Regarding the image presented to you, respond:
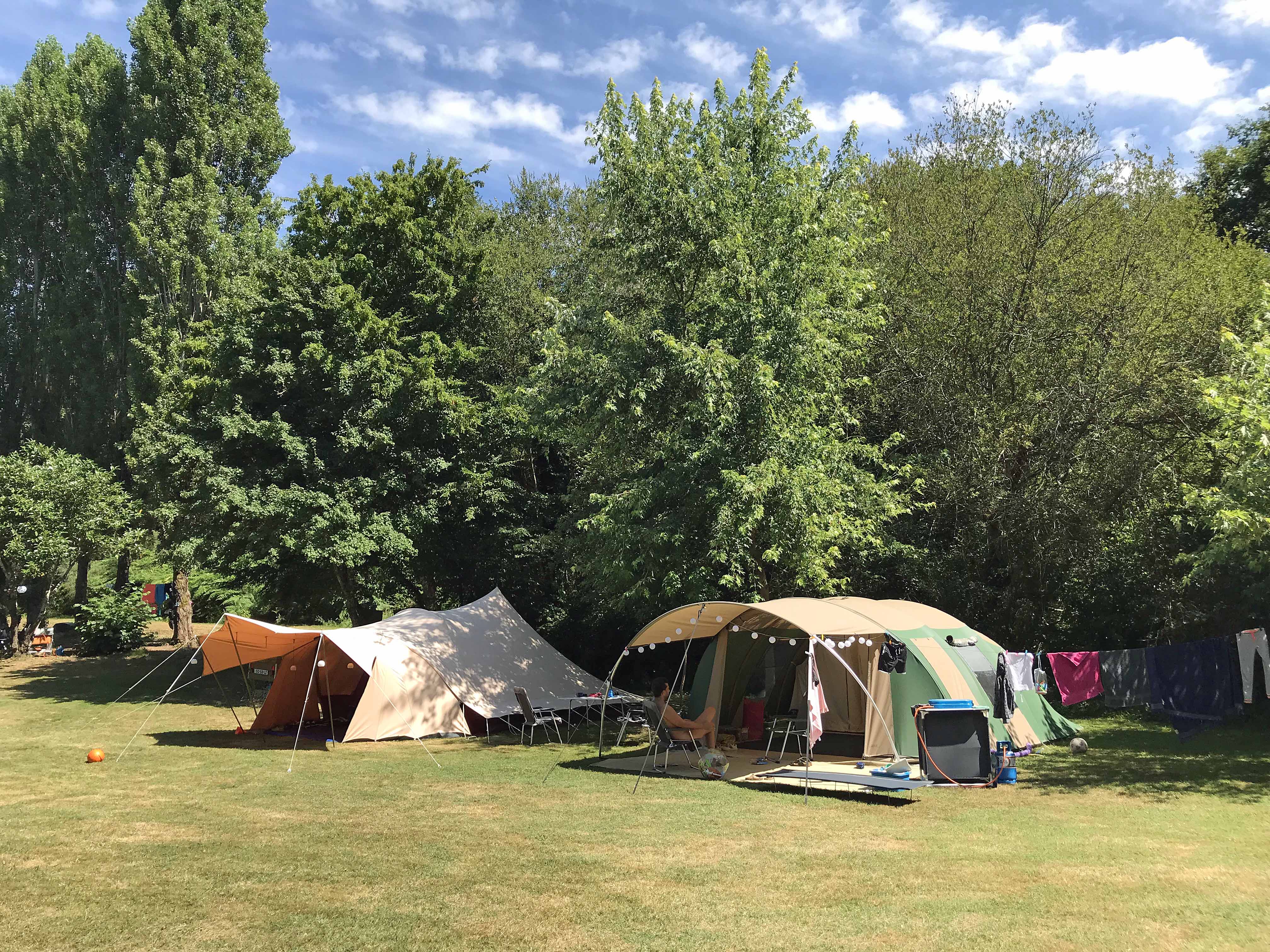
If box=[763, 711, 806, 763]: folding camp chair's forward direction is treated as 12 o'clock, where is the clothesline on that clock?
The clothesline is roughly at 7 o'clock from the folding camp chair.

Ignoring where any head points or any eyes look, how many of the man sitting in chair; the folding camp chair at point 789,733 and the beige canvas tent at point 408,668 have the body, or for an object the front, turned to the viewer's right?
1

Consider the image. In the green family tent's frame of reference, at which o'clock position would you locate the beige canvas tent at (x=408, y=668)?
The beige canvas tent is roughly at 2 o'clock from the green family tent.

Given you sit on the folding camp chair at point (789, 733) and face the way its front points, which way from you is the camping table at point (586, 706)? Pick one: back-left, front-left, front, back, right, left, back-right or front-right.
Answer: right

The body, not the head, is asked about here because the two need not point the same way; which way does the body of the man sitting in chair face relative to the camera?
to the viewer's right

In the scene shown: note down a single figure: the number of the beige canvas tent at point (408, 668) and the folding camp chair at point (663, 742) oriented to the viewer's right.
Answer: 1

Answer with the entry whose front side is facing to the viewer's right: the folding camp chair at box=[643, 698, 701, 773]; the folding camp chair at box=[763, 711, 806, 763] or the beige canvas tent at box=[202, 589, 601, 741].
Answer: the folding camp chair at box=[643, 698, 701, 773]

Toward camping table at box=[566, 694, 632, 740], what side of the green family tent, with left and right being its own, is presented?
right

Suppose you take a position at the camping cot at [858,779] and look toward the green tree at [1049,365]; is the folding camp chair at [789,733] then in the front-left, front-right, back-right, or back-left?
front-left

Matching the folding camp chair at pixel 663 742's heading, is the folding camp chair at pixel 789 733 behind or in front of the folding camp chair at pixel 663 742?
in front

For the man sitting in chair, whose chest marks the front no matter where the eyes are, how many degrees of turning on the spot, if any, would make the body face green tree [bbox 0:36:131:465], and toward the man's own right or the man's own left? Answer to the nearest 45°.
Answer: approximately 135° to the man's own left

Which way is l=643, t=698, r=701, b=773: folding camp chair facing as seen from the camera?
to the viewer's right

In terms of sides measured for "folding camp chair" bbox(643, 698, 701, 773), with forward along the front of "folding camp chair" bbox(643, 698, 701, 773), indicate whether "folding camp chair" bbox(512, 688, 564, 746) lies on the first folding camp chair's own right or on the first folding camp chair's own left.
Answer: on the first folding camp chair's own left

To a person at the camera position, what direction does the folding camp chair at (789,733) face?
facing the viewer and to the left of the viewer

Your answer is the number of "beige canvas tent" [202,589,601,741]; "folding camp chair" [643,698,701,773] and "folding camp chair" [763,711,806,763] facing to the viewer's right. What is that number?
1
